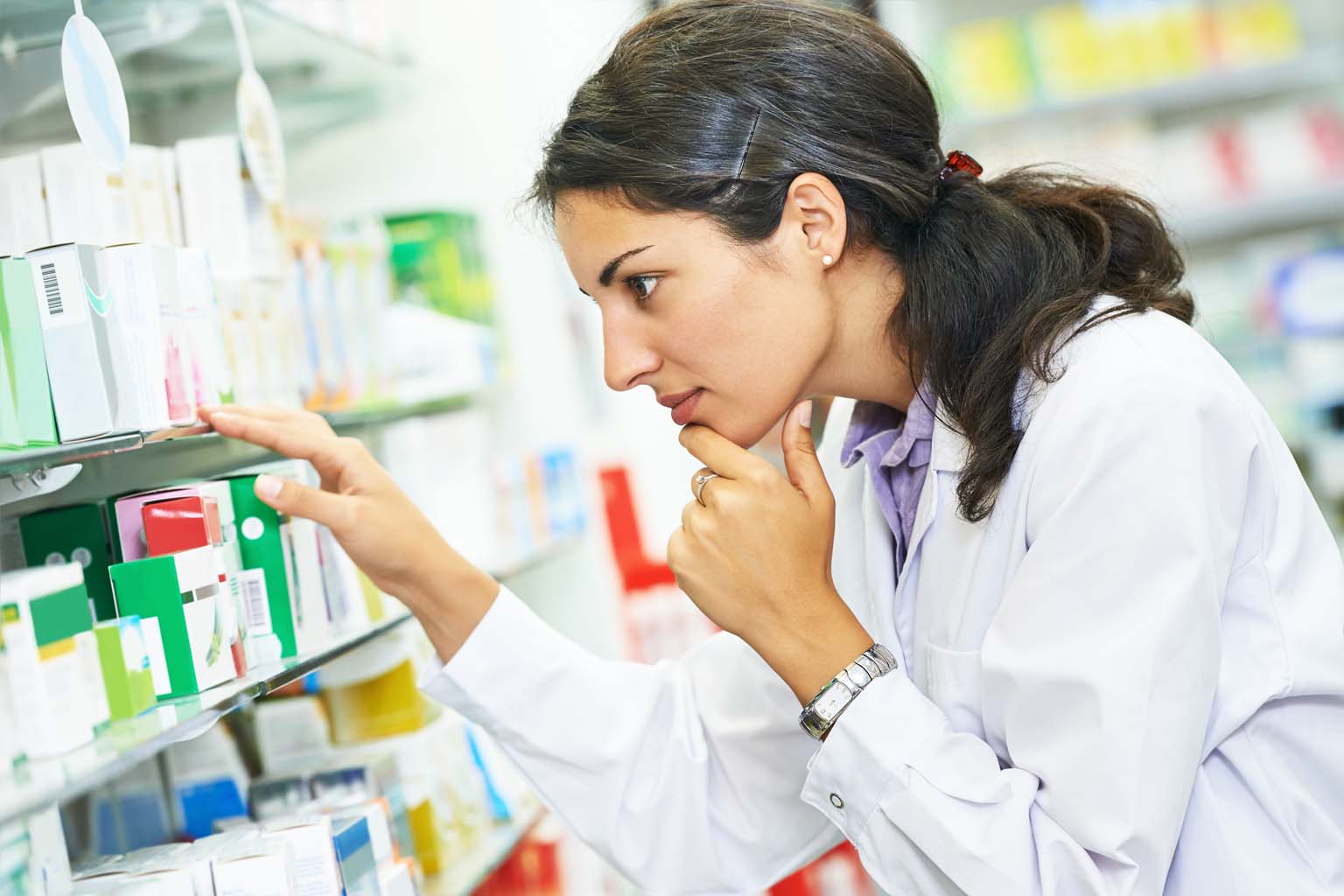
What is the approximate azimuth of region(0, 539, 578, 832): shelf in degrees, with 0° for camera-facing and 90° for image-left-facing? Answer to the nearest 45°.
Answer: approximately 315°

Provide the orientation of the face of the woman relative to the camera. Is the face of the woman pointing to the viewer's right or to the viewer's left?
to the viewer's left

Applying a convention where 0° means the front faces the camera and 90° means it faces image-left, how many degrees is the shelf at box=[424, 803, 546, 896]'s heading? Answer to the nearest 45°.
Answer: approximately 315°

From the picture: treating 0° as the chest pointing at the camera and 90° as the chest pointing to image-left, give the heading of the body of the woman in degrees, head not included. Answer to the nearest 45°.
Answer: approximately 90°
